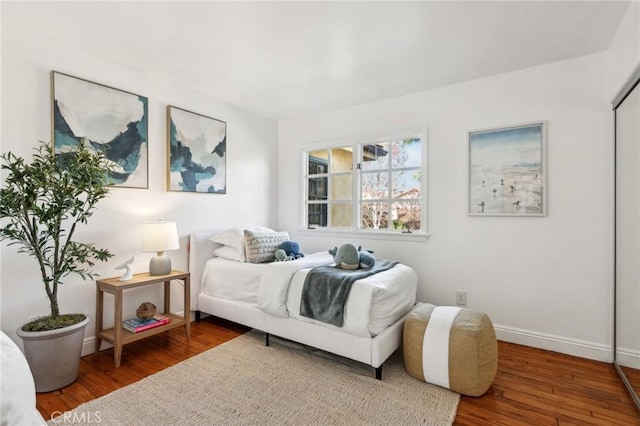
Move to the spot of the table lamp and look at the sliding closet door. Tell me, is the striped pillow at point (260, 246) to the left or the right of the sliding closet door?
left

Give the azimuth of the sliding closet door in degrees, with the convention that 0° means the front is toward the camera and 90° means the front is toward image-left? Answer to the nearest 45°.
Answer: approximately 90°

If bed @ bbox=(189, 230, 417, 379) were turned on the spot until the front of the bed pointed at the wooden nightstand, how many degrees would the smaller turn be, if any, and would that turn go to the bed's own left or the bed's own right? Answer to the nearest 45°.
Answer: approximately 135° to the bed's own right

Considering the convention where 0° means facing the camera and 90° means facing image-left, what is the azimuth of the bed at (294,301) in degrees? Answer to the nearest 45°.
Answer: approximately 315°

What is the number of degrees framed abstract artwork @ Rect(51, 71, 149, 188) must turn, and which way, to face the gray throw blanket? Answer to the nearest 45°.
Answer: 0° — it already faces it

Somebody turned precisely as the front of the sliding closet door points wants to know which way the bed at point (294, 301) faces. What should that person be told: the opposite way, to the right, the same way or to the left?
the opposite way

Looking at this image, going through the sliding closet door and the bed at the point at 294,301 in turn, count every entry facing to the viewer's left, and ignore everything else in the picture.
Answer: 1
